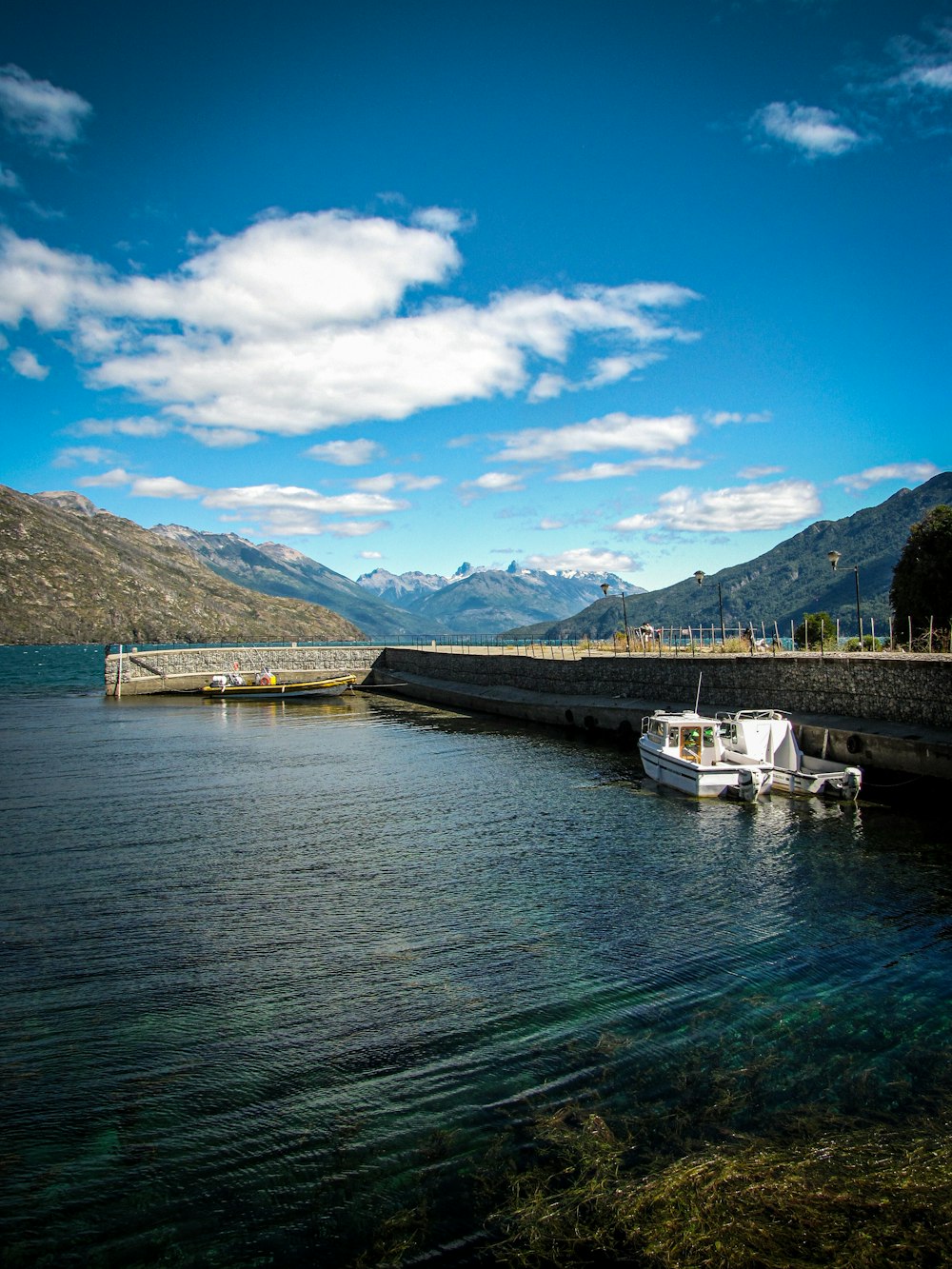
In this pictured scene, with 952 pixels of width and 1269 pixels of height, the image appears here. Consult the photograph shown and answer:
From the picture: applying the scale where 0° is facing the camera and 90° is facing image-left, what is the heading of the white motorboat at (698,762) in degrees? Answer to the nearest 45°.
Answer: approximately 135°

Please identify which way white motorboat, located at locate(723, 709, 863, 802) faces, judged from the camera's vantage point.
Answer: facing away from the viewer and to the left of the viewer

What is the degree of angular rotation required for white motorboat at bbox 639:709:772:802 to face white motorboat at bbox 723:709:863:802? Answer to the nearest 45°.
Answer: approximately 135° to its right

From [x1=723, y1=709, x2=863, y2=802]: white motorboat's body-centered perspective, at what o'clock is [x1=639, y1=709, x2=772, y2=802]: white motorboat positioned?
[x1=639, y1=709, x2=772, y2=802]: white motorboat is roughly at 10 o'clock from [x1=723, y1=709, x2=863, y2=802]: white motorboat.
